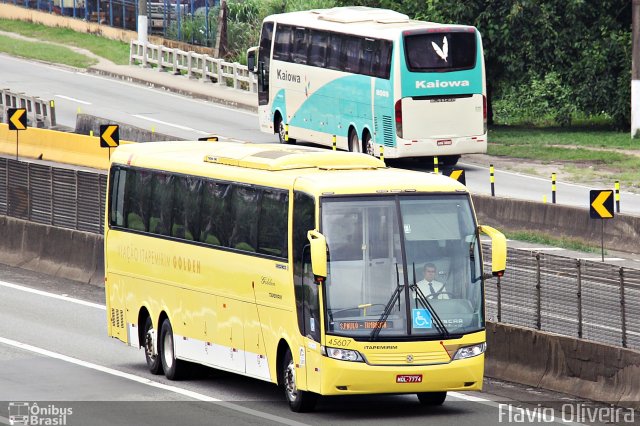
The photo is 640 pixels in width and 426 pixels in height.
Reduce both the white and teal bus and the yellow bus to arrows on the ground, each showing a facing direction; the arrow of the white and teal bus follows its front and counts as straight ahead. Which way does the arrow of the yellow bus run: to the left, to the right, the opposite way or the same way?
the opposite way

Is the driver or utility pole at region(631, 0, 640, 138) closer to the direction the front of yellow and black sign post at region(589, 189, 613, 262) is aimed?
the driver

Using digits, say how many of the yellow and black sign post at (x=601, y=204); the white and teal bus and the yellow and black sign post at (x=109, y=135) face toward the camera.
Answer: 2

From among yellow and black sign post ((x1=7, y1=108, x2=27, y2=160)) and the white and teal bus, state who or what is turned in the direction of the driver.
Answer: the yellow and black sign post

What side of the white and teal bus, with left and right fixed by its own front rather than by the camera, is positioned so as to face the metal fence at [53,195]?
left

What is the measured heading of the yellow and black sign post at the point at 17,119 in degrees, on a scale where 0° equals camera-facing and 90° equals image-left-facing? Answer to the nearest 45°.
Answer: approximately 0°

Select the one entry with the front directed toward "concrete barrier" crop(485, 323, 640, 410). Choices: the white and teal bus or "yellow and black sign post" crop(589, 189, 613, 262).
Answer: the yellow and black sign post

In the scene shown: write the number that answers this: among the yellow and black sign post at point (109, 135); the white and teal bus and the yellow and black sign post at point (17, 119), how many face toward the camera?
2

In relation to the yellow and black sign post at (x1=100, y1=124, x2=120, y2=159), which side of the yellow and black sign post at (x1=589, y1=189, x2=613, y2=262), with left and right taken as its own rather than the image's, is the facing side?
right

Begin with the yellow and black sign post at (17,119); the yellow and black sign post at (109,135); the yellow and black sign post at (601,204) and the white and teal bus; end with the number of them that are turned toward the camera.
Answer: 3

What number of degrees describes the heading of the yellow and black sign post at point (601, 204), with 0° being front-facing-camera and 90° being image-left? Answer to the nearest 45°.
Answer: approximately 0°

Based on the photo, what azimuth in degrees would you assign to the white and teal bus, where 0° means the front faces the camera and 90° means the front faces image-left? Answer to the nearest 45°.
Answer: approximately 135°
